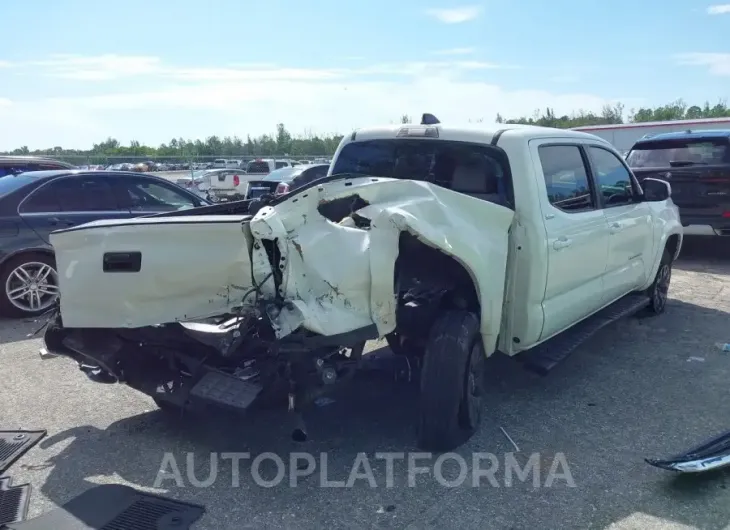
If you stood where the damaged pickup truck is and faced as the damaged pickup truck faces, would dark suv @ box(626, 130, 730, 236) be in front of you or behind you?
in front

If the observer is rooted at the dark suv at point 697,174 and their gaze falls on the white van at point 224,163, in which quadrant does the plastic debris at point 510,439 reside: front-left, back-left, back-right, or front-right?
back-left

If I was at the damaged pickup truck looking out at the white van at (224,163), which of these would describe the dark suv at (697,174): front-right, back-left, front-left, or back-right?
front-right

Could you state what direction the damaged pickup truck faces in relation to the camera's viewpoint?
facing away from the viewer and to the right of the viewer

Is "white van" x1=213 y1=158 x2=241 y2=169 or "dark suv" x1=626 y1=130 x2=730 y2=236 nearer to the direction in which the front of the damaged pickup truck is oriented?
the dark suv

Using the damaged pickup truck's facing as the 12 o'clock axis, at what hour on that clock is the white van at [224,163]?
The white van is roughly at 10 o'clock from the damaged pickup truck.
